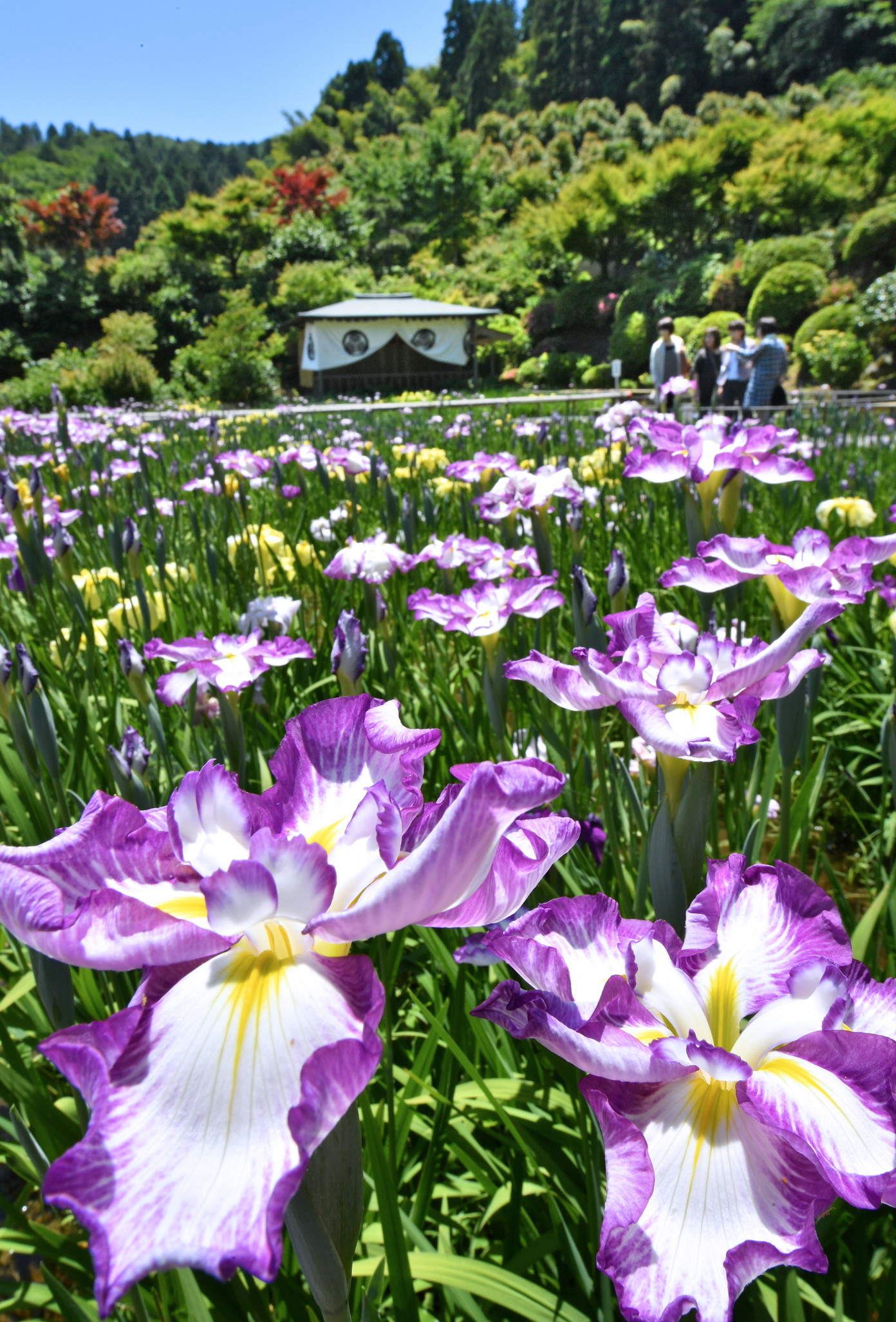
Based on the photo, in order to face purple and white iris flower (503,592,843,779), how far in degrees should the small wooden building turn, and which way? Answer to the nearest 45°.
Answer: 0° — it already faces it

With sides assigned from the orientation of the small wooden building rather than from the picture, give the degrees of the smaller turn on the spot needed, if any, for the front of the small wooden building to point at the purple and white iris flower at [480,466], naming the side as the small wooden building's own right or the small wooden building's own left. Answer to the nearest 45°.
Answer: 0° — it already faces it

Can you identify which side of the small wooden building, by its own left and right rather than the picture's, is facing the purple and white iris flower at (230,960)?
front

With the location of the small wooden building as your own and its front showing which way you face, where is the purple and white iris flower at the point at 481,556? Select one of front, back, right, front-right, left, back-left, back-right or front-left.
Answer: front

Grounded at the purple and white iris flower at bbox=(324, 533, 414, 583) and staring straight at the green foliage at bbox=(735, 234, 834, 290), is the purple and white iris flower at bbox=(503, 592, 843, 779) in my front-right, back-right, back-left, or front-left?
back-right

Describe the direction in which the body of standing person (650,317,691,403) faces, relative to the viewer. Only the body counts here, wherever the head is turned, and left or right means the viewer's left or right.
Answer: facing the viewer

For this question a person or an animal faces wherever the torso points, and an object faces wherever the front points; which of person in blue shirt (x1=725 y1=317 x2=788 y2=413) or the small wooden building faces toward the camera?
the small wooden building

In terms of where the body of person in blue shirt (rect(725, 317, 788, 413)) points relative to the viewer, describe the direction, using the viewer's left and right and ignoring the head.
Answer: facing away from the viewer and to the left of the viewer

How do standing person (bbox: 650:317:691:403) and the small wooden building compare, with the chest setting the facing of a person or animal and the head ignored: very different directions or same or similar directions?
same or similar directions

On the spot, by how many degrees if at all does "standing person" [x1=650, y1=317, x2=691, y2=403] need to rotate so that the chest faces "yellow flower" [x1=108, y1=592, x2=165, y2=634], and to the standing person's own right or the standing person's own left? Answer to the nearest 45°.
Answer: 0° — they already face it

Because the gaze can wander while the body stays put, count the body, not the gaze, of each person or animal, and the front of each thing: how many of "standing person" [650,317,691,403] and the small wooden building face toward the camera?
2

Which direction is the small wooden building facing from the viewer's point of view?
toward the camera

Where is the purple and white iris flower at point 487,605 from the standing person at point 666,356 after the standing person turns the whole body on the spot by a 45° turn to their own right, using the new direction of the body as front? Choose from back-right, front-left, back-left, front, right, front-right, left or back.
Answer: front-left

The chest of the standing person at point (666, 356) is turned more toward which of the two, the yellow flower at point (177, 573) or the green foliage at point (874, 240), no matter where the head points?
the yellow flower

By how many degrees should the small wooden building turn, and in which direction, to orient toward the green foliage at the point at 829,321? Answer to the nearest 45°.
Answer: approximately 45° to its left

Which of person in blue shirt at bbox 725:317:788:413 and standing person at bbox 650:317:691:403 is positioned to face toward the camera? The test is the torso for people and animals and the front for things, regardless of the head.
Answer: the standing person
